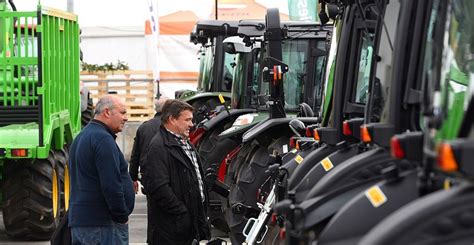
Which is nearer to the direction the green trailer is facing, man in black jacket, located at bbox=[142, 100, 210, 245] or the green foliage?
the green foliage

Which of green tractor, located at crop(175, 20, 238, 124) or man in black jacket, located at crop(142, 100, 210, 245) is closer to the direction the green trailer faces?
the green tractor

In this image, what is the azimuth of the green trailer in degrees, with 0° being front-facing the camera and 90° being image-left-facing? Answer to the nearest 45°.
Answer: approximately 180°

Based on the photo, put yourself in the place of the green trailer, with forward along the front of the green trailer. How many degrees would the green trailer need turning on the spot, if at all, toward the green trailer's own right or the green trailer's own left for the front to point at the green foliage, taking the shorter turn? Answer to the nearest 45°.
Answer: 0° — it already faces it

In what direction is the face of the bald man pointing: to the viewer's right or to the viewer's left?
to the viewer's right
